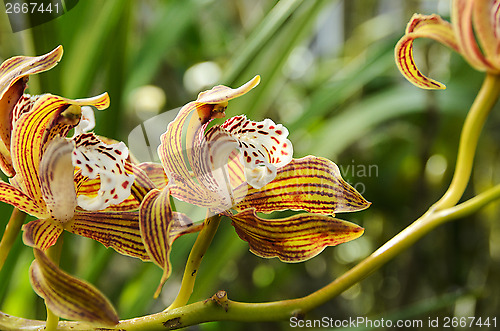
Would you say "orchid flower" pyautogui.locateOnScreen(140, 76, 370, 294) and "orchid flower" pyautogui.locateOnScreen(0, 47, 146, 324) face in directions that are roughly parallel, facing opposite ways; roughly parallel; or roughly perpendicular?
roughly parallel

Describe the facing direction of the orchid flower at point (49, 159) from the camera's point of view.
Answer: facing to the right of the viewer

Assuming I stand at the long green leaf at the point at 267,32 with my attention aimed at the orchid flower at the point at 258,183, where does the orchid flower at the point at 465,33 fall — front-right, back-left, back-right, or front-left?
front-left
